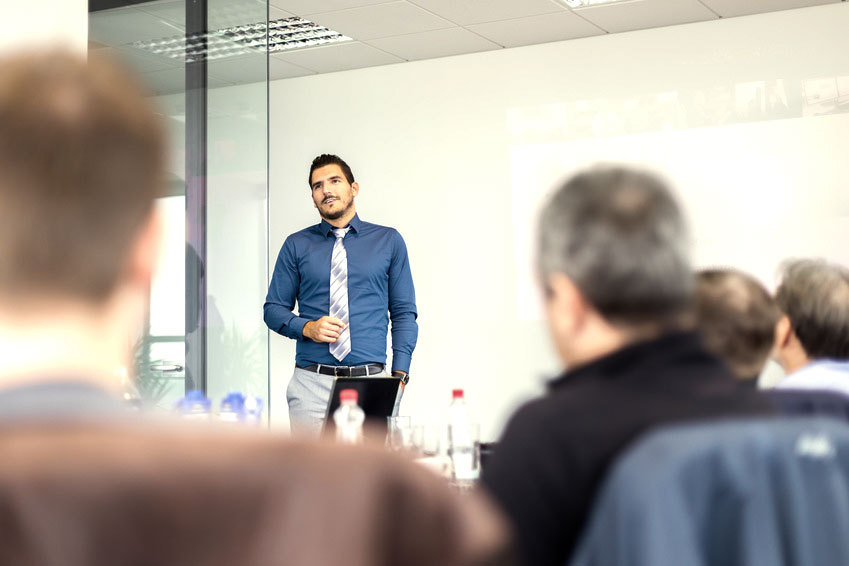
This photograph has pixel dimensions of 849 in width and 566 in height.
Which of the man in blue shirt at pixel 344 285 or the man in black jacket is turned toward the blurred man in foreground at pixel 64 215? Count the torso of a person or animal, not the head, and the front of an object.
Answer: the man in blue shirt

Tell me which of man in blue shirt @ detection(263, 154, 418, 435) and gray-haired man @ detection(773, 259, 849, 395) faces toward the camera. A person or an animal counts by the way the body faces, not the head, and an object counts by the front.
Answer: the man in blue shirt

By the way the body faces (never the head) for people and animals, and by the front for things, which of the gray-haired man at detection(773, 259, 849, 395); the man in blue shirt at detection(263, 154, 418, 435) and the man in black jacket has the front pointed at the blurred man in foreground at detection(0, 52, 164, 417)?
the man in blue shirt

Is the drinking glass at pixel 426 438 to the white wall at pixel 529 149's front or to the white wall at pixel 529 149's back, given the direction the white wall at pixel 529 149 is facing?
to the front

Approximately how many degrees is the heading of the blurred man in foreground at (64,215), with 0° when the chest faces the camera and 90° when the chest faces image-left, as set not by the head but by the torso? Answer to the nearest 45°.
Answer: approximately 225°

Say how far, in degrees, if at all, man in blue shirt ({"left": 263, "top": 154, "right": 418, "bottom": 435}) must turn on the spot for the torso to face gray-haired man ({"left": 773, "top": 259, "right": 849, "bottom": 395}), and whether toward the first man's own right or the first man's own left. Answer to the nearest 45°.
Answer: approximately 45° to the first man's own left

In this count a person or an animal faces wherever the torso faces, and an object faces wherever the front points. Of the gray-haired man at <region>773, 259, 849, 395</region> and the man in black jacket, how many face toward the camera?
0

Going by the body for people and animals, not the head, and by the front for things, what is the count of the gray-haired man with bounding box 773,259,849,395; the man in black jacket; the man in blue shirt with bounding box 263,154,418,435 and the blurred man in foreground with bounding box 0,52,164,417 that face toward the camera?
1

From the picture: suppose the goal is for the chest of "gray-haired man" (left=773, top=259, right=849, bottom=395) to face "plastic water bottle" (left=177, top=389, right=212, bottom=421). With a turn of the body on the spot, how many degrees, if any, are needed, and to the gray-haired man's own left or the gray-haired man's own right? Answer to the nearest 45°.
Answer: approximately 45° to the gray-haired man's own left

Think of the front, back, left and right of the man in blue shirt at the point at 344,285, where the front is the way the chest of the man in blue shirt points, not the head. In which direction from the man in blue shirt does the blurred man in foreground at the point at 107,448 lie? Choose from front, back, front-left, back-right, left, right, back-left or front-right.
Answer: front

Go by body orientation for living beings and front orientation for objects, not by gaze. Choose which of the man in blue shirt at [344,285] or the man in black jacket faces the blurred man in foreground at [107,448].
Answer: the man in blue shirt

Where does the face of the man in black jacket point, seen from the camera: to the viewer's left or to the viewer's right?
to the viewer's left

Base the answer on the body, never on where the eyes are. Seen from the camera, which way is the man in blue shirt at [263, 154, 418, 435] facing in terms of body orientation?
toward the camera

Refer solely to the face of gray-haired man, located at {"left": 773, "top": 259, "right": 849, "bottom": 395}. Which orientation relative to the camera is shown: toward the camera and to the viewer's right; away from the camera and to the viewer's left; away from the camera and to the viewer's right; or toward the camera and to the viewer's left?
away from the camera and to the viewer's left

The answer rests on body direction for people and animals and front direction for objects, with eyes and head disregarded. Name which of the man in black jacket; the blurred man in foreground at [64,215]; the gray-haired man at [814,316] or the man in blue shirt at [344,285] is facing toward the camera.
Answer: the man in blue shirt

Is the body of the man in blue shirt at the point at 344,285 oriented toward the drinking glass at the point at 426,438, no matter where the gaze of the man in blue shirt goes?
yes

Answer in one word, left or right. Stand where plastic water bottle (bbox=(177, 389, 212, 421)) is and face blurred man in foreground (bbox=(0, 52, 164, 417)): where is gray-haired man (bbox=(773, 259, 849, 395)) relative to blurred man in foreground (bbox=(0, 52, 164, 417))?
left

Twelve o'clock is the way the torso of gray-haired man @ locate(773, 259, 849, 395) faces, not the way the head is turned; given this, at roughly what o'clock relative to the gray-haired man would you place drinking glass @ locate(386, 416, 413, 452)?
The drinking glass is roughly at 11 o'clock from the gray-haired man.

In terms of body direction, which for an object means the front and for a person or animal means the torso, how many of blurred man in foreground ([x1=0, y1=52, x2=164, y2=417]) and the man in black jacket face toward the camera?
0
